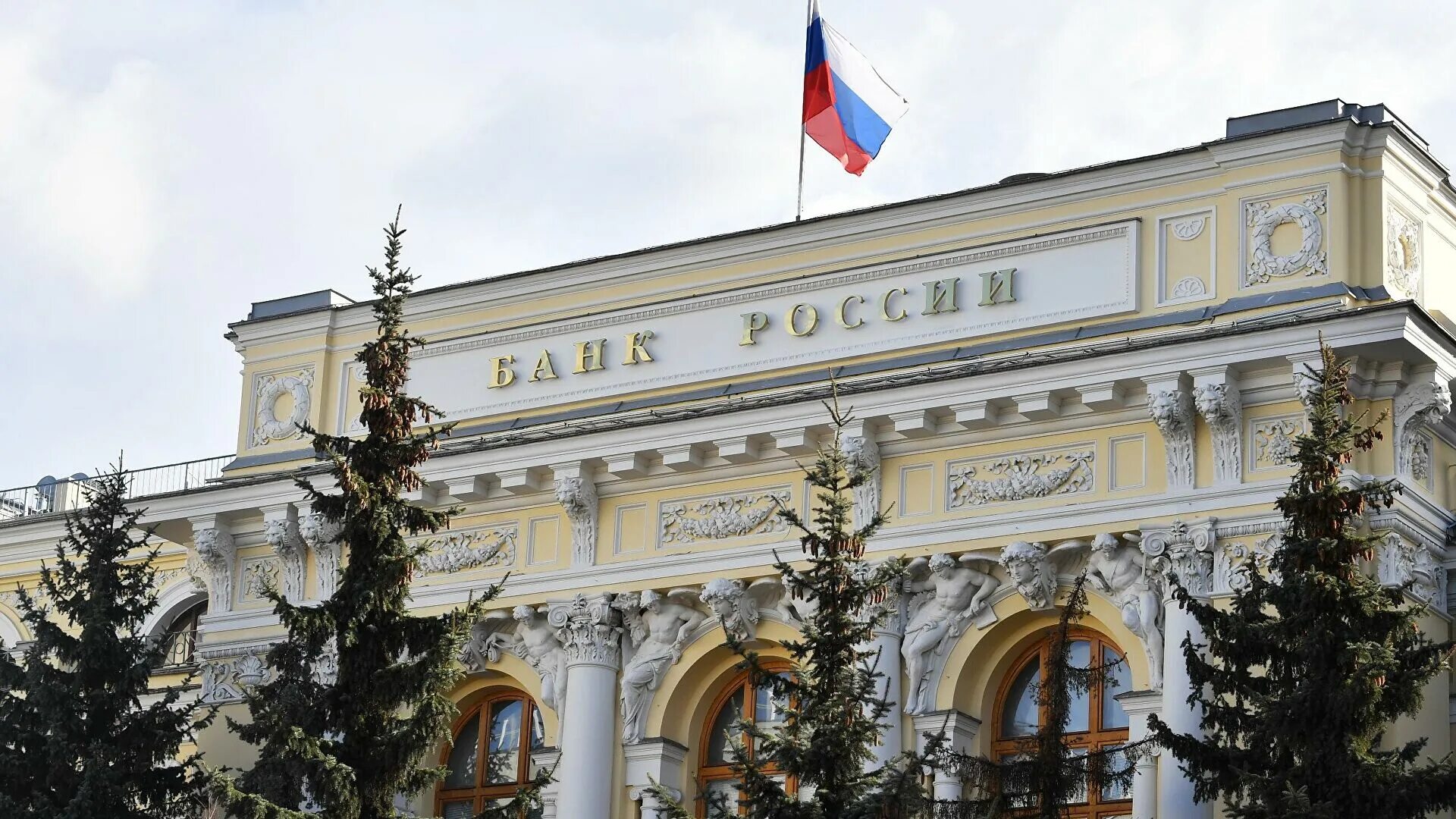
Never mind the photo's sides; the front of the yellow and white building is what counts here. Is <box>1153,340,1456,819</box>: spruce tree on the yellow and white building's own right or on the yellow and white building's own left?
on the yellow and white building's own left

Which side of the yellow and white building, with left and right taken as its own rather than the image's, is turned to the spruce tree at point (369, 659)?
front

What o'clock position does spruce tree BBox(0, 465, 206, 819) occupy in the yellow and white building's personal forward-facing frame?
The spruce tree is roughly at 2 o'clock from the yellow and white building.

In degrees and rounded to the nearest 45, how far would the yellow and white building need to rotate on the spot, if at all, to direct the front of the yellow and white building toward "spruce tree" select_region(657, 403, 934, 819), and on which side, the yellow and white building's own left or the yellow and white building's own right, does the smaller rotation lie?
approximately 45° to the yellow and white building's own left

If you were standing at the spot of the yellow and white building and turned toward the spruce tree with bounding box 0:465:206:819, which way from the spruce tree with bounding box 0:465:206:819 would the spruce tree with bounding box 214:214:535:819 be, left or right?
left

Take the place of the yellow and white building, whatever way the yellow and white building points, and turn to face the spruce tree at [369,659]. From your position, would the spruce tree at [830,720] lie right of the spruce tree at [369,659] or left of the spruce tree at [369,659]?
left

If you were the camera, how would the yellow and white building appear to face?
facing the viewer and to the left of the viewer
